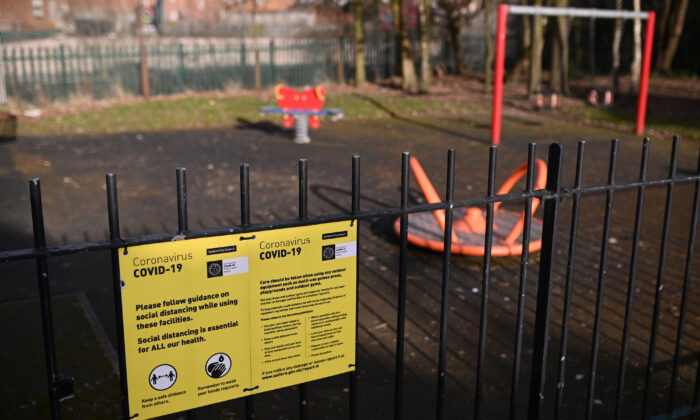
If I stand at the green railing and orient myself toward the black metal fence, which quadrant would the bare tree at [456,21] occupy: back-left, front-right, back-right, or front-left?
back-left

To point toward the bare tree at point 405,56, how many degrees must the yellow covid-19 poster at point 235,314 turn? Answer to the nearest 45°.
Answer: approximately 135° to its left

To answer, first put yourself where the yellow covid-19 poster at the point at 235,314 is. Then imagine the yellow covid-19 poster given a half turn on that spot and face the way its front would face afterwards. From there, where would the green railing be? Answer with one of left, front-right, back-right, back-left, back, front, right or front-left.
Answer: front-right

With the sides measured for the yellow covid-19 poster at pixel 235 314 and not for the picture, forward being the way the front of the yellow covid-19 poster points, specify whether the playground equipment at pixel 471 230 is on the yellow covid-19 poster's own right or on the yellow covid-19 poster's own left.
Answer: on the yellow covid-19 poster's own left

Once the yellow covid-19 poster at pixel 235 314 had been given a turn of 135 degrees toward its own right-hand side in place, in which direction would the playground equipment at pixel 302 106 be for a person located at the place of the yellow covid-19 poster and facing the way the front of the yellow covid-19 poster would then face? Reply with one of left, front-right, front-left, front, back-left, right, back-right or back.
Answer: right

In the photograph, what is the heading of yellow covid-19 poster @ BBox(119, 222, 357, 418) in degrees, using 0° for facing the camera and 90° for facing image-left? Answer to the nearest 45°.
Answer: approximately 315°
